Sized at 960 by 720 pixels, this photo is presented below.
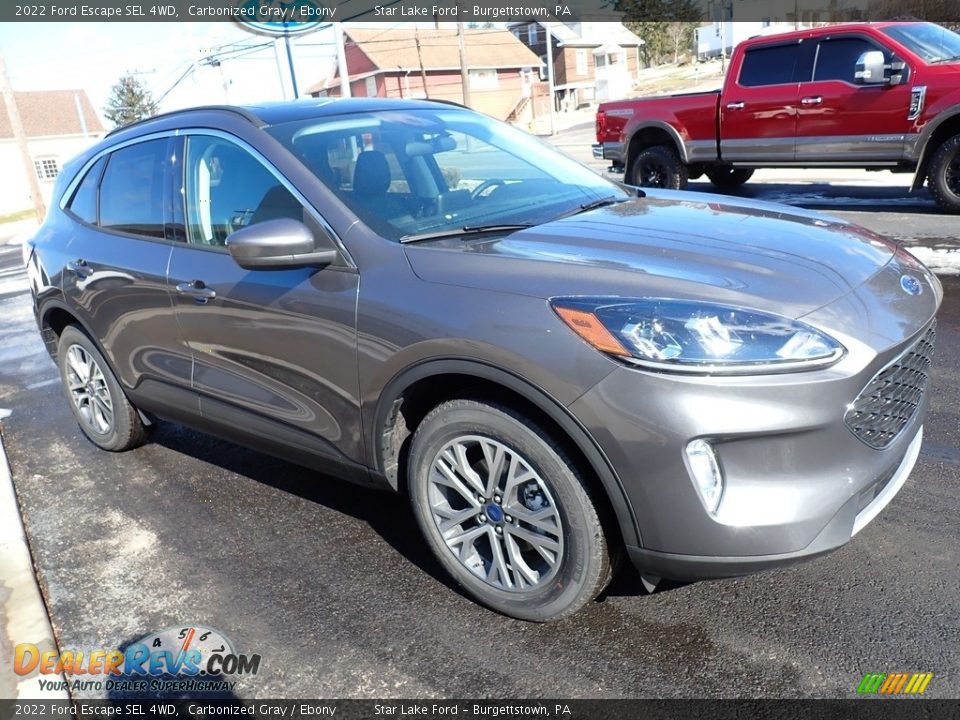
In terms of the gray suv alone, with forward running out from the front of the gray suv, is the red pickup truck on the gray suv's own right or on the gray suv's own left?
on the gray suv's own left

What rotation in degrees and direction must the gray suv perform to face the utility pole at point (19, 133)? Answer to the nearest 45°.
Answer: approximately 180°

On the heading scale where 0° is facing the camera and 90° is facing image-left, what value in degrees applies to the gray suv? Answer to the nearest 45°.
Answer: approximately 315°

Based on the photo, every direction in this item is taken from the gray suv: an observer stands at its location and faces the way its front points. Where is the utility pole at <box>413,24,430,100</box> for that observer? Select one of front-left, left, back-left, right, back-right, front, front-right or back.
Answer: back-left
